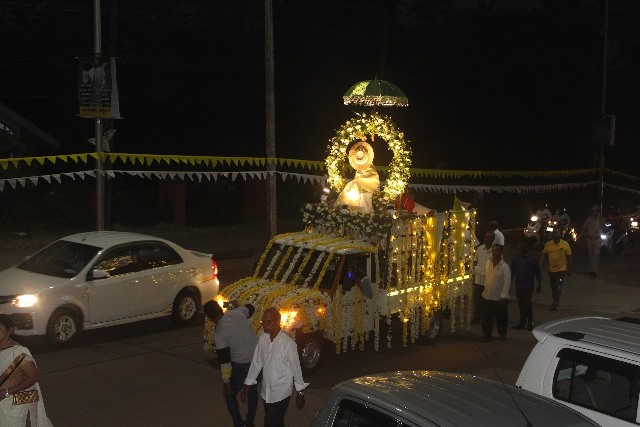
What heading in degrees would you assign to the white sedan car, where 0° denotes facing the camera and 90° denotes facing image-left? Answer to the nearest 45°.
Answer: approximately 45°

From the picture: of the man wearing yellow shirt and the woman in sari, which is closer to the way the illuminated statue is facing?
the woman in sari

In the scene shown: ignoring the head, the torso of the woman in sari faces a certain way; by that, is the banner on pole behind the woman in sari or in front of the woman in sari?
behind

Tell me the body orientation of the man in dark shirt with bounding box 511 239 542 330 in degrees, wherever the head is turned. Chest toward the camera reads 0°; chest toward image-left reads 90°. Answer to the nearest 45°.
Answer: approximately 45°

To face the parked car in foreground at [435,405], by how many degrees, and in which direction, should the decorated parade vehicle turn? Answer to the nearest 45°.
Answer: approximately 45° to its left
